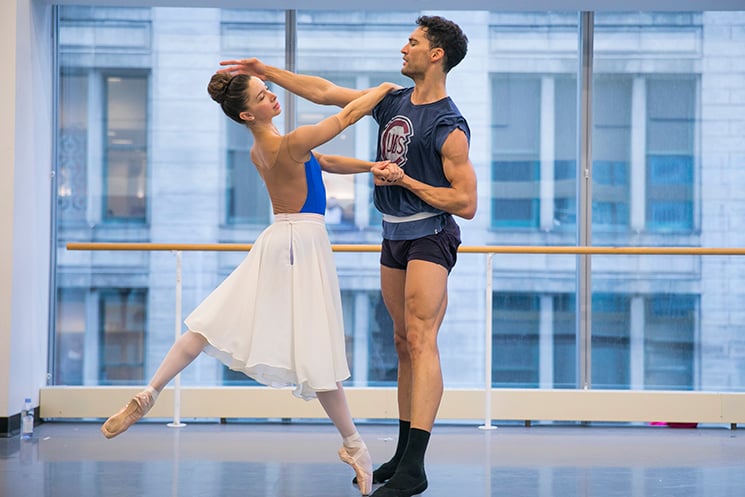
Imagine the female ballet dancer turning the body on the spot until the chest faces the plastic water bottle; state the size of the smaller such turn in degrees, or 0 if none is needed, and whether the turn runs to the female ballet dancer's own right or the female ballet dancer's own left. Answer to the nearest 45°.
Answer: approximately 90° to the female ballet dancer's own left

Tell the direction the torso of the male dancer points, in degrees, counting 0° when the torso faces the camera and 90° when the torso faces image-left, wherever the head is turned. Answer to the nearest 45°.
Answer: approximately 45°

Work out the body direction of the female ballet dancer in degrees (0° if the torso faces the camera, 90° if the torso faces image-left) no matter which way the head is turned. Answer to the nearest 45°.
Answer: approximately 225°

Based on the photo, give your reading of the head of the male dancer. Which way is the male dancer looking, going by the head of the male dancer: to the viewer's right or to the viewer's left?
to the viewer's left

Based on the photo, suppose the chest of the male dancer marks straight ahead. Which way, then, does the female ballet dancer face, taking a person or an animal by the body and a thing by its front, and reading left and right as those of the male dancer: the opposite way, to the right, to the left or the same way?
the opposite way

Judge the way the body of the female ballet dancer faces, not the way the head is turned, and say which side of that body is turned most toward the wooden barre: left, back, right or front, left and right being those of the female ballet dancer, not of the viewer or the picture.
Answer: front

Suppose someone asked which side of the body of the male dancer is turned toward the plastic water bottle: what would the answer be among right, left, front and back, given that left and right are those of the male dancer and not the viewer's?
right

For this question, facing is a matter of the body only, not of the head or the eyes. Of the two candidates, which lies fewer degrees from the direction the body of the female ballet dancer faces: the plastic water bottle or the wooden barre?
the wooden barre
